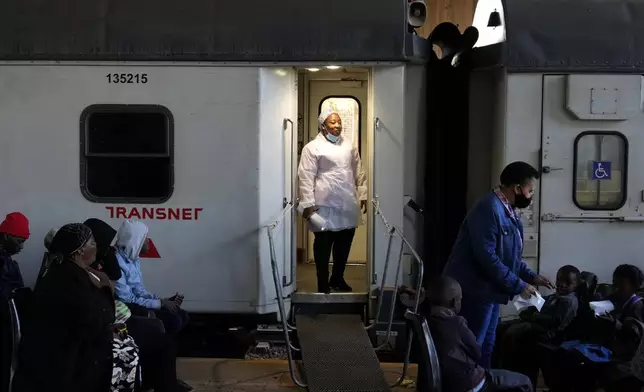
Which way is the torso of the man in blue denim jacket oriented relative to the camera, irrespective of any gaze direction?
to the viewer's right

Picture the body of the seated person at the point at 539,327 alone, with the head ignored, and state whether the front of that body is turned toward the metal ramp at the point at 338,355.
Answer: yes

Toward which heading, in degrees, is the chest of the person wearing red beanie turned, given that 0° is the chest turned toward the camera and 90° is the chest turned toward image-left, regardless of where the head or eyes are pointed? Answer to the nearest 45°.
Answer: approximately 270°

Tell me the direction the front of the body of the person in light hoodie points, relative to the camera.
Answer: to the viewer's right

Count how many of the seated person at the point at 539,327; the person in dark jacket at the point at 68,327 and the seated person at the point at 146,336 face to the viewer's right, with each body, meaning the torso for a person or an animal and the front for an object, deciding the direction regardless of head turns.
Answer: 2

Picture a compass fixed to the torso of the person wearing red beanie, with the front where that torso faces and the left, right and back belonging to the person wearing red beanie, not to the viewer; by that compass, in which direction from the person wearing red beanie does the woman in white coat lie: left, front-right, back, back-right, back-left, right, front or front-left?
front

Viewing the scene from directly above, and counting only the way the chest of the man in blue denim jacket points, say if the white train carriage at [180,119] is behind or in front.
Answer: behind

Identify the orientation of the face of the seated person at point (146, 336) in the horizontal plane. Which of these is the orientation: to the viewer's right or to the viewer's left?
to the viewer's right

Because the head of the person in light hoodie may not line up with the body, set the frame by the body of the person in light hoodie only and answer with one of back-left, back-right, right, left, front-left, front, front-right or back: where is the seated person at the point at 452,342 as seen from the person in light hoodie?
front-right

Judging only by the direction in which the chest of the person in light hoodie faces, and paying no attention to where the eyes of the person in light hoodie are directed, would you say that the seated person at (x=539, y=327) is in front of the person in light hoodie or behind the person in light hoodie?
in front

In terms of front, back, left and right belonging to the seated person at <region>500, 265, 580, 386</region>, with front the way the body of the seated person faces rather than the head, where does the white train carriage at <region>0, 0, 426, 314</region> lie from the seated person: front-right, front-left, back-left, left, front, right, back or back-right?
front

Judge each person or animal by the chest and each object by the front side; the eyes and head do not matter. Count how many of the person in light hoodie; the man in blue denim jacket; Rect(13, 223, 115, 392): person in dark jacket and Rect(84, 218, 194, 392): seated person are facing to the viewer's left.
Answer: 0

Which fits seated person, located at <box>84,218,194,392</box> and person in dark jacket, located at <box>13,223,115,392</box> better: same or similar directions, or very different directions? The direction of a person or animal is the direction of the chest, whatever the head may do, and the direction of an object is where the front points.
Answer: same or similar directions

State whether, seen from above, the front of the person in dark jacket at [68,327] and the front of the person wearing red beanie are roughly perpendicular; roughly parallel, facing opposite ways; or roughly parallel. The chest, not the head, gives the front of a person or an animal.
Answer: roughly parallel

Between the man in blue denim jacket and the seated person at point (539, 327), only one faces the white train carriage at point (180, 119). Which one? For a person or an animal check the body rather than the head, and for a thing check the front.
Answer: the seated person

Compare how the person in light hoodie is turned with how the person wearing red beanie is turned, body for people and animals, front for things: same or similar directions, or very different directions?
same or similar directions

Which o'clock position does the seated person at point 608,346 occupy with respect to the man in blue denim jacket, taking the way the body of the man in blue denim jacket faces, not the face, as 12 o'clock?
The seated person is roughly at 12 o'clock from the man in blue denim jacket.

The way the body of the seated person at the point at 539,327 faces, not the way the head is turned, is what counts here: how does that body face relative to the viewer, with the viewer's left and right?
facing to the left of the viewer
